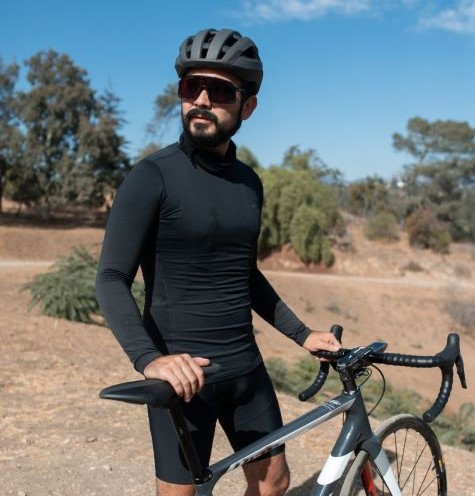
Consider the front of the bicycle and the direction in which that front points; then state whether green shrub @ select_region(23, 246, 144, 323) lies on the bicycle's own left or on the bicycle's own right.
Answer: on the bicycle's own left

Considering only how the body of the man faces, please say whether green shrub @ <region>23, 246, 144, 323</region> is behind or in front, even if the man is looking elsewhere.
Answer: behind

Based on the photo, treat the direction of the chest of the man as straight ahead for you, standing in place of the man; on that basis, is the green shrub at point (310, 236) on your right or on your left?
on your left

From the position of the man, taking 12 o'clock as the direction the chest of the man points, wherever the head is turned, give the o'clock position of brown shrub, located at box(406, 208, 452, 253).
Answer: The brown shrub is roughly at 8 o'clock from the man.
